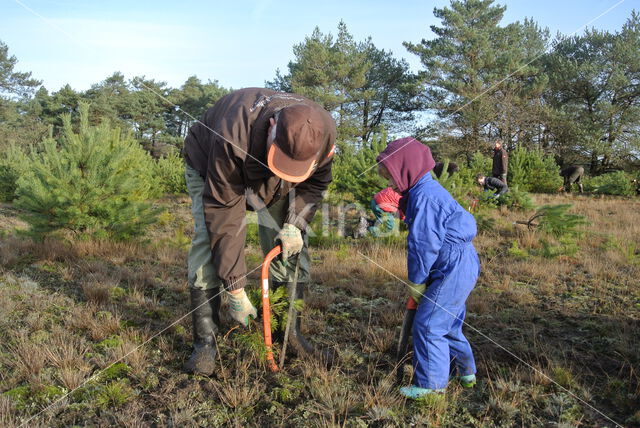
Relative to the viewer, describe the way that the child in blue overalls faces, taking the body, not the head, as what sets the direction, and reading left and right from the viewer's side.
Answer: facing to the left of the viewer

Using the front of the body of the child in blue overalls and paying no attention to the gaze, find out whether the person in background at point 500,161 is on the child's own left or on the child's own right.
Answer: on the child's own right

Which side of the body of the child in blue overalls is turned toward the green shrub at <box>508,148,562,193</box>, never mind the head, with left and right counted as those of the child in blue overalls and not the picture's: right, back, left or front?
right

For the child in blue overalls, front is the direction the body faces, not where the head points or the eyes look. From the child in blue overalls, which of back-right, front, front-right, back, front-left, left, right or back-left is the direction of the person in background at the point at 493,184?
right

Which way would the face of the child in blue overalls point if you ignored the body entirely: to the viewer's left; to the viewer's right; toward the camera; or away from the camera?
to the viewer's left

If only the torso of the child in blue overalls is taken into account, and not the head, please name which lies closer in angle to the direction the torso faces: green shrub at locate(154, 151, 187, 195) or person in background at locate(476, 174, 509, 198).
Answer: the green shrub

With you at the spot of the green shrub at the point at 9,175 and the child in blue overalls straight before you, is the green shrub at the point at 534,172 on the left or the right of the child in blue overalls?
left

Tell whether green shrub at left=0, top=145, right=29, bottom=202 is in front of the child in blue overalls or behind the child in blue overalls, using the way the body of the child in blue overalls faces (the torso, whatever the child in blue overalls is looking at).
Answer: in front
